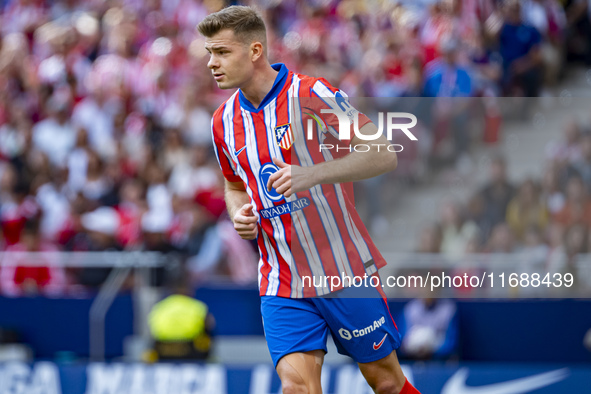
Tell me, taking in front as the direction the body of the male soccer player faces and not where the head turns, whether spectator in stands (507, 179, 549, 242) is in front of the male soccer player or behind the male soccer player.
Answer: behind

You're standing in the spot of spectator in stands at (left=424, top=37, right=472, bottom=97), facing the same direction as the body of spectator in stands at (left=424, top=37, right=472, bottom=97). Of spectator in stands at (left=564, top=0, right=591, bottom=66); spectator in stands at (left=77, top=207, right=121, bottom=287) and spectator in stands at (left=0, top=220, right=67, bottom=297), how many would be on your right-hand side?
2

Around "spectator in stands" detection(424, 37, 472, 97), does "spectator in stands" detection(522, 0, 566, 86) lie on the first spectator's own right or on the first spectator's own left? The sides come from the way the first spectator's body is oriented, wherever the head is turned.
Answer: on the first spectator's own left

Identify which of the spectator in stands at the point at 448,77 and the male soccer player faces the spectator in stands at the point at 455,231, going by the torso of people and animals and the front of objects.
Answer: the spectator in stands at the point at 448,77
